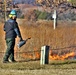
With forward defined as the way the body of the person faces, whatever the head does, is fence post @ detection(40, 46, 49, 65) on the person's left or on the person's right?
on the person's right

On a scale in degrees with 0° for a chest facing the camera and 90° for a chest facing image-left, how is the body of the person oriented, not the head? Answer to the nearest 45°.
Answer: approximately 225°
